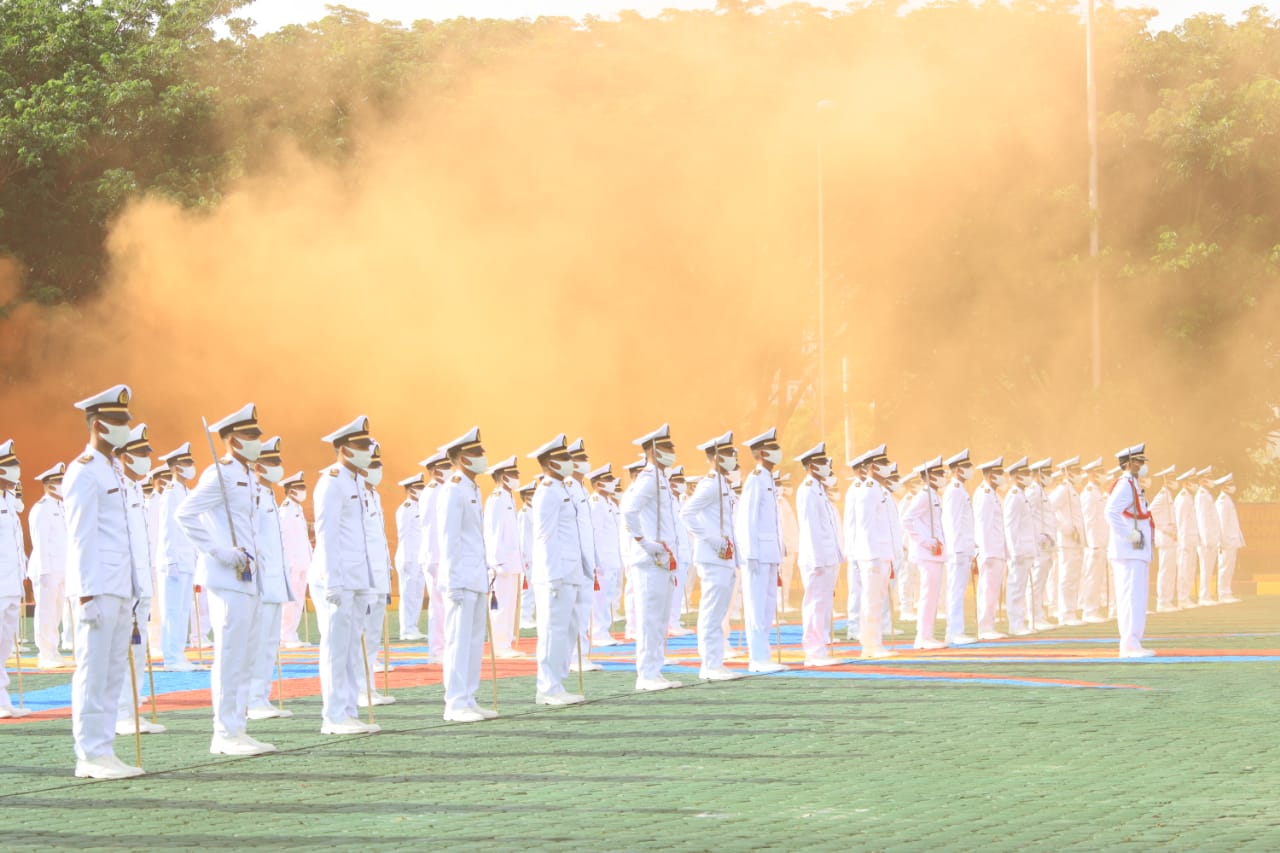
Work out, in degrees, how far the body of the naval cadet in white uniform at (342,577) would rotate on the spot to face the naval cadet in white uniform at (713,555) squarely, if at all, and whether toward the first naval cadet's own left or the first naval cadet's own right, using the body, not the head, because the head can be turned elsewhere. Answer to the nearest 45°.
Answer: approximately 90° to the first naval cadet's own left

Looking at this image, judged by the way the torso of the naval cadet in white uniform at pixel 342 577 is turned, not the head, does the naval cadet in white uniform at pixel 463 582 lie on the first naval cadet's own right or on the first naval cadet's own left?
on the first naval cadet's own left

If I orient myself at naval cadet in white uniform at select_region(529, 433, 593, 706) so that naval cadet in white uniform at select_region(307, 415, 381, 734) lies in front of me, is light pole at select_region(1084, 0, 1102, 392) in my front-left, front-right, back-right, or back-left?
back-right

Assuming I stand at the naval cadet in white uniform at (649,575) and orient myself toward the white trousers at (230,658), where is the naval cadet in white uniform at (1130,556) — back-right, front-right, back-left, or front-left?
back-left

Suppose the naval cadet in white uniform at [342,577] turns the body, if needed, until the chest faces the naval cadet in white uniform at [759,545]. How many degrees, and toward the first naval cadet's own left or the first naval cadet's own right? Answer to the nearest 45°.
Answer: approximately 90° to the first naval cadet's own left

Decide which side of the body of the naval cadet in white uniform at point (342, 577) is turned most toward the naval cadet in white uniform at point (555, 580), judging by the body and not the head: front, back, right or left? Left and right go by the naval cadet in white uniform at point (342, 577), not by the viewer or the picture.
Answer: left
